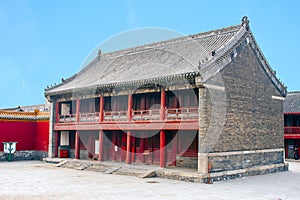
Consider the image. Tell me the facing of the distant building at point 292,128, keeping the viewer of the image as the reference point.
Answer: facing the viewer

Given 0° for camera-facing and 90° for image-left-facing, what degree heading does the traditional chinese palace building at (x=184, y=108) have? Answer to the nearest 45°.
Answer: approximately 45°

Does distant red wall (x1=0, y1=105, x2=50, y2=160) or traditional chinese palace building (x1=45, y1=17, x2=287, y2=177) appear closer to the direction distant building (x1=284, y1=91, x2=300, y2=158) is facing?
the traditional chinese palace building

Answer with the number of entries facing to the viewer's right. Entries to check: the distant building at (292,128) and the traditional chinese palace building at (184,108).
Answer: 0

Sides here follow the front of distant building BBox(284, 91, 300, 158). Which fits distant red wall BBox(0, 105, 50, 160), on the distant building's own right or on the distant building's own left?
on the distant building's own right

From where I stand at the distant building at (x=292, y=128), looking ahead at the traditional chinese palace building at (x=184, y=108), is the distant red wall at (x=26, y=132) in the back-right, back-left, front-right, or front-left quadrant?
front-right

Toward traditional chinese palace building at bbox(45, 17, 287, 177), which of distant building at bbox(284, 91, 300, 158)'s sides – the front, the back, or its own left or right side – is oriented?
front

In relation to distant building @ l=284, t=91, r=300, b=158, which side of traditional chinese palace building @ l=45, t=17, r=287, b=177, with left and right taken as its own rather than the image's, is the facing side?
back
